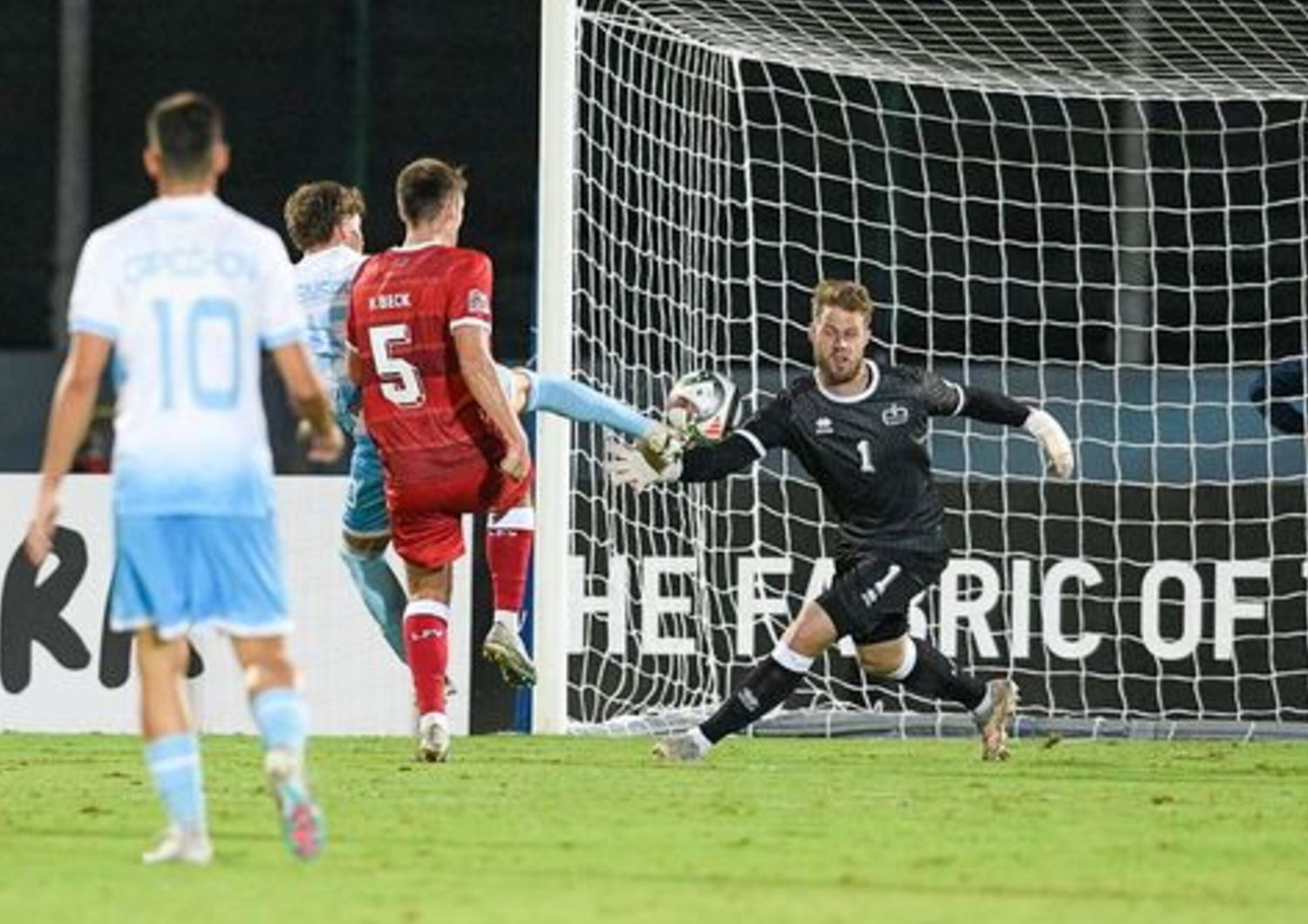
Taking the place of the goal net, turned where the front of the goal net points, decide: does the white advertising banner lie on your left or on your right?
on your right

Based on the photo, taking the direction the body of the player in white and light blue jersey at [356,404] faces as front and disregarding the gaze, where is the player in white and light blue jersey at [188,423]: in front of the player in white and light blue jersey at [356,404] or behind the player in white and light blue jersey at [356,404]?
behind

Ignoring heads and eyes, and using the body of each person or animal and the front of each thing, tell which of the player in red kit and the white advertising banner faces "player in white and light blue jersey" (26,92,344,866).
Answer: the white advertising banner

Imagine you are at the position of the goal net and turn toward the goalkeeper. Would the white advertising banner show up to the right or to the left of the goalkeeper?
right

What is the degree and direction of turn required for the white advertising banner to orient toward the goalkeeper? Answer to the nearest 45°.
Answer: approximately 45° to its left

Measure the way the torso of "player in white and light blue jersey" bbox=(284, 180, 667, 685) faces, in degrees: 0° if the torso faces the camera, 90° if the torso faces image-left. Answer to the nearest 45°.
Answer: approximately 225°

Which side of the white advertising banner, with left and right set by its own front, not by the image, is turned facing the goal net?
left

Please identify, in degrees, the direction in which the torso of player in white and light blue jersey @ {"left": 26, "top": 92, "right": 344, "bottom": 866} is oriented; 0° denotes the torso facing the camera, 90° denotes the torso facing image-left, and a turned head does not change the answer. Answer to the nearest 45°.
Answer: approximately 180°

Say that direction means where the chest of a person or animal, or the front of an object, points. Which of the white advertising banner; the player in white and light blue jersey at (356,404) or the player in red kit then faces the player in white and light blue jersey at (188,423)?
the white advertising banner

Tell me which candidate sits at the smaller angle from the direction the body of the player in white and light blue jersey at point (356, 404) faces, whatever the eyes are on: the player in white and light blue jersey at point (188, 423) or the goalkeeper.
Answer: the goalkeeper
